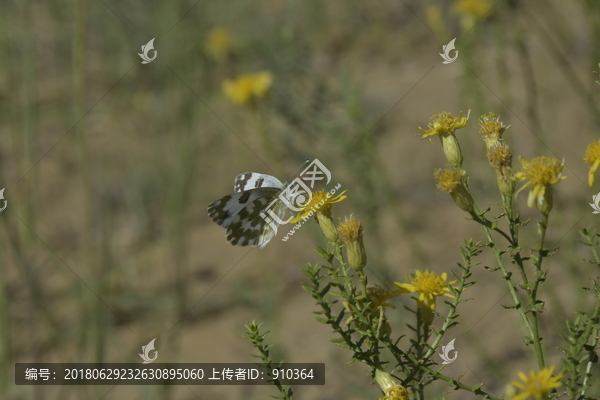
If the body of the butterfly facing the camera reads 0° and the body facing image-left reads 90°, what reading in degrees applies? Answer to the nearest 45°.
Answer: approximately 270°

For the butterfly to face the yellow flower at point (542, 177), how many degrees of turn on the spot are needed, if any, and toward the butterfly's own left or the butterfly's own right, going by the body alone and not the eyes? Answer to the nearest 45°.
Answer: approximately 45° to the butterfly's own right

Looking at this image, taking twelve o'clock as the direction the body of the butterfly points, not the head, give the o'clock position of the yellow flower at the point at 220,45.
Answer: The yellow flower is roughly at 9 o'clock from the butterfly.

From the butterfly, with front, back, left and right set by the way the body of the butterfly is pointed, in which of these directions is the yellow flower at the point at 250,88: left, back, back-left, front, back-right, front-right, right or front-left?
left
